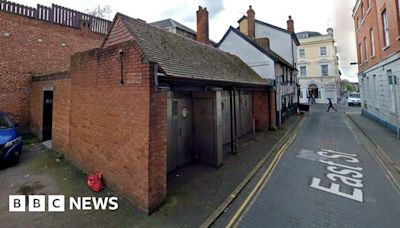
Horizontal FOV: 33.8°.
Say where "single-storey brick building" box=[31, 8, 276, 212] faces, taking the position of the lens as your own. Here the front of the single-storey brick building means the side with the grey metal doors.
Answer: facing the viewer and to the right of the viewer

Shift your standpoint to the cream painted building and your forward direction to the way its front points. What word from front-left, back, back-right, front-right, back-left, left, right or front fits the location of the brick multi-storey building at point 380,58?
front

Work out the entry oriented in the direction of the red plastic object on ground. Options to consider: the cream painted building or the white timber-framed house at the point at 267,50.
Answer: the cream painted building

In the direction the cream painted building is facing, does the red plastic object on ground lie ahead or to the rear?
ahead

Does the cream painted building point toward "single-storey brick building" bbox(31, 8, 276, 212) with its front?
yes

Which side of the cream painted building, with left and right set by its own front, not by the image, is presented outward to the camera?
front

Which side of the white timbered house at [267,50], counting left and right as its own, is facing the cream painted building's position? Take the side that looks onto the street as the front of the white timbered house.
left

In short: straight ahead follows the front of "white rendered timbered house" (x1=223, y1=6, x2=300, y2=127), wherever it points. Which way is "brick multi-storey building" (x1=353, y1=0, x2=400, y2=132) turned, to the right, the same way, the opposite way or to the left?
the opposite way

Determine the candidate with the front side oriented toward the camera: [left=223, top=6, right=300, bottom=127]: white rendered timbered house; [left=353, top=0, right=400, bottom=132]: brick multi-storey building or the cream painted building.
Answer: the cream painted building

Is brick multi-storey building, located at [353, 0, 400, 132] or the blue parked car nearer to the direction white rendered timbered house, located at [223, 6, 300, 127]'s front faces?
the brick multi-storey building

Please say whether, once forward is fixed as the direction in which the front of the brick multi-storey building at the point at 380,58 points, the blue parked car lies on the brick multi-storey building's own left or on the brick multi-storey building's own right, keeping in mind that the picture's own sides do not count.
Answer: on the brick multi-storey building's own left

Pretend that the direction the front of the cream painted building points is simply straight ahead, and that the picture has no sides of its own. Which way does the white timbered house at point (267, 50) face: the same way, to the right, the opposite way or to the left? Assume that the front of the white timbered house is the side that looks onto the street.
to the left
